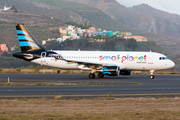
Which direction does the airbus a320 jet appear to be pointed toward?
to the viewer's right
